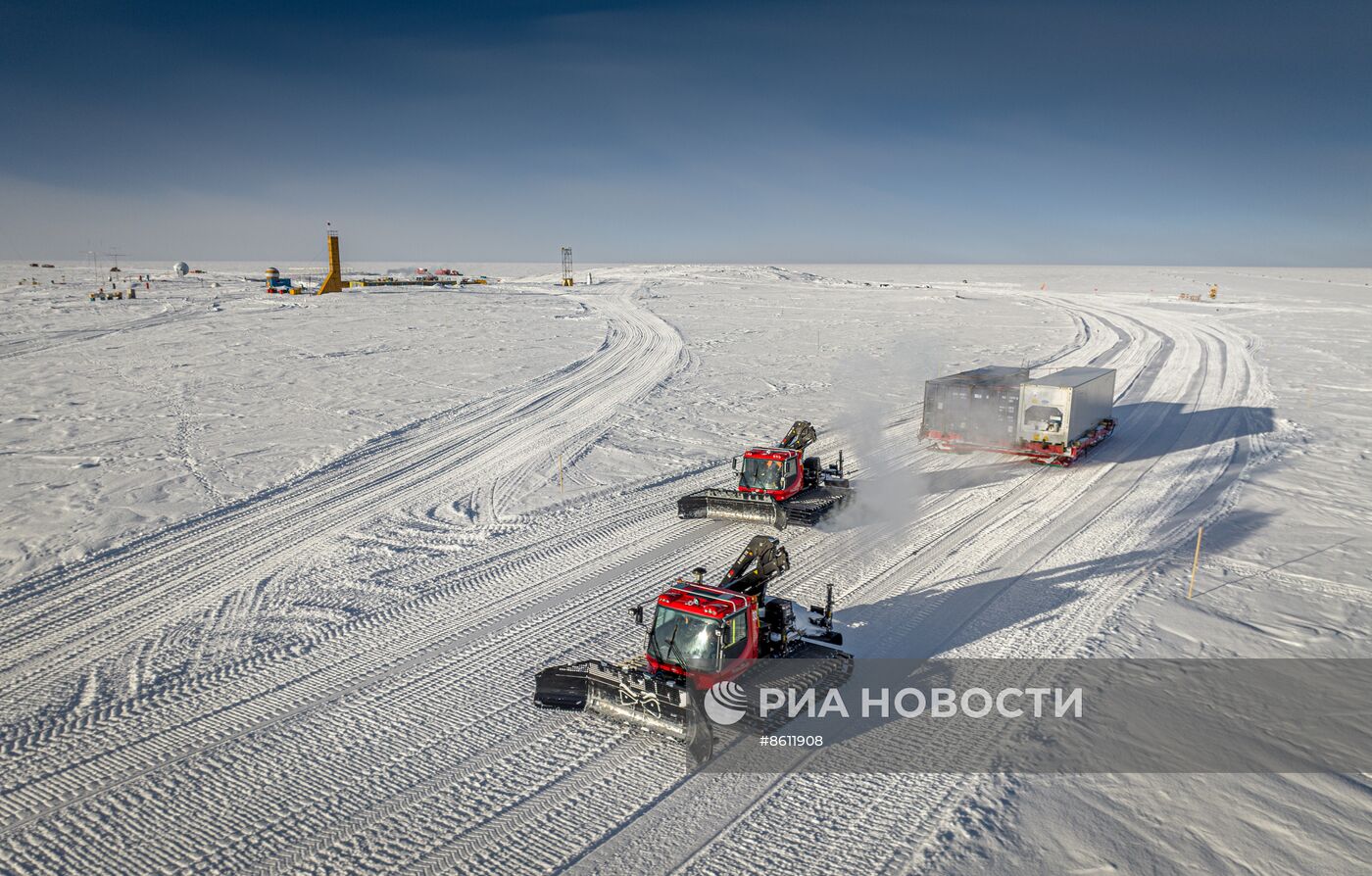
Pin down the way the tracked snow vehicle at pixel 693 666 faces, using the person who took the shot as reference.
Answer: facing the viewer and to the left of the viewer

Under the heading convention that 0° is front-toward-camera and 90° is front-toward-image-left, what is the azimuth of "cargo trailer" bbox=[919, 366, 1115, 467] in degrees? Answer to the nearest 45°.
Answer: approximately 45°

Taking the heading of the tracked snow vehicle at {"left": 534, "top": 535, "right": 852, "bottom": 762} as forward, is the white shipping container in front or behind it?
behind
